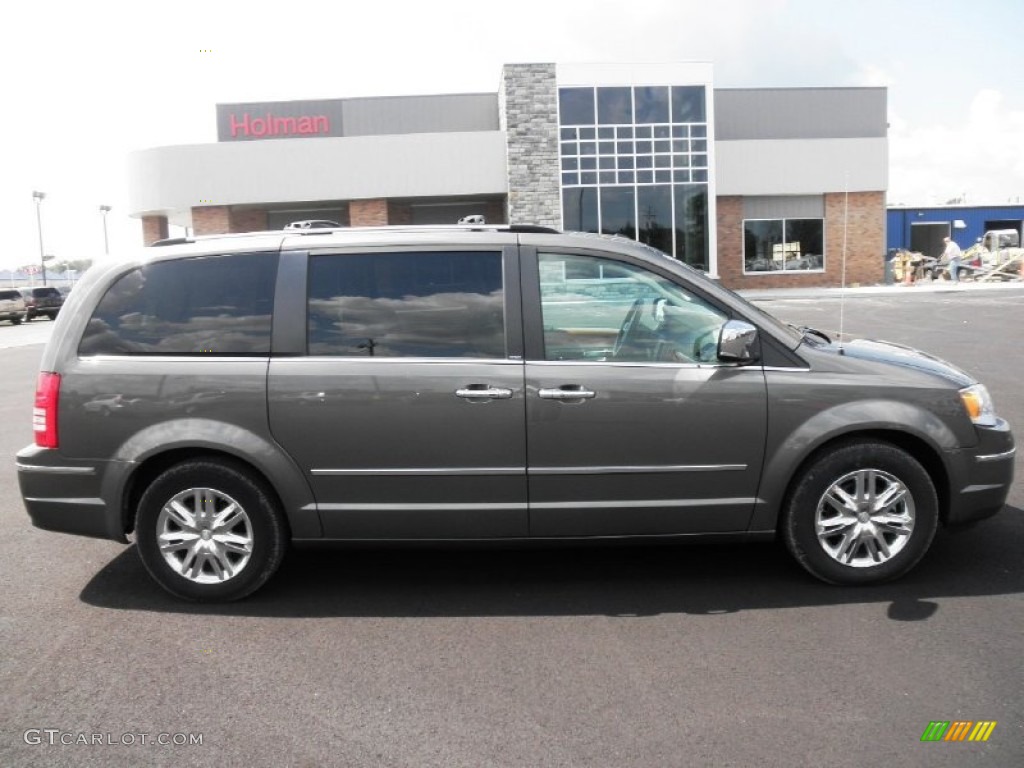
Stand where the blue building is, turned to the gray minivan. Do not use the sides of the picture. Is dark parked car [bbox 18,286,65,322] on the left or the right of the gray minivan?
right

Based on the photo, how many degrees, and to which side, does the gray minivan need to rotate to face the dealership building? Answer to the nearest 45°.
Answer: approximately 90° to its left

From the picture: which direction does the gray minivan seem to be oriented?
to the viewer's right

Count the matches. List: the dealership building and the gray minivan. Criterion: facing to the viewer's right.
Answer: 1

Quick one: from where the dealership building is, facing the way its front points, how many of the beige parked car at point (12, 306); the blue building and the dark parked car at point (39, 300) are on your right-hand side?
2

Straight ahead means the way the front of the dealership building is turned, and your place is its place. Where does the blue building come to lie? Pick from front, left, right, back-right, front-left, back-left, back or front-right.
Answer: back-left

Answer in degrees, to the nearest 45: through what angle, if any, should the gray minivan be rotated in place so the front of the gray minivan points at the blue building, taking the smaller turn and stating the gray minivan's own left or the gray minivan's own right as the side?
approximately 45° to the gray minivan's own left

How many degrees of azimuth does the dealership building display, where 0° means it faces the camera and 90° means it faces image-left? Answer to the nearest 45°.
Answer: approximately 0°

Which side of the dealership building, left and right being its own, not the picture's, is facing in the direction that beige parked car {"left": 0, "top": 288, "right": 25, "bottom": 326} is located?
right

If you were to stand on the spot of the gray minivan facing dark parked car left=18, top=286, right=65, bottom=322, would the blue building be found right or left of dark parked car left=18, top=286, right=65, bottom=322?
right

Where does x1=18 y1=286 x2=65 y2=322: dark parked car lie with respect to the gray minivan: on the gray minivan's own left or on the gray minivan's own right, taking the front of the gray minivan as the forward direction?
on the gray minivan's own left

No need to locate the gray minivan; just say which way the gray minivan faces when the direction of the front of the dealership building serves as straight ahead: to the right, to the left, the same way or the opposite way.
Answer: to the left
